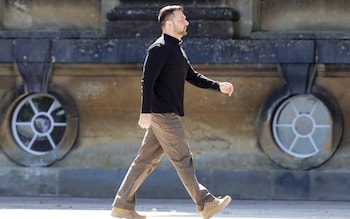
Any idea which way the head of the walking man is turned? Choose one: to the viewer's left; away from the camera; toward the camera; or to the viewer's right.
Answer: to the viewer's right

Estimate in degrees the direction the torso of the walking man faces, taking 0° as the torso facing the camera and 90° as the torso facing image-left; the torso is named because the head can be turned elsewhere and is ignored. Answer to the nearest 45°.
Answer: approximately 270°
